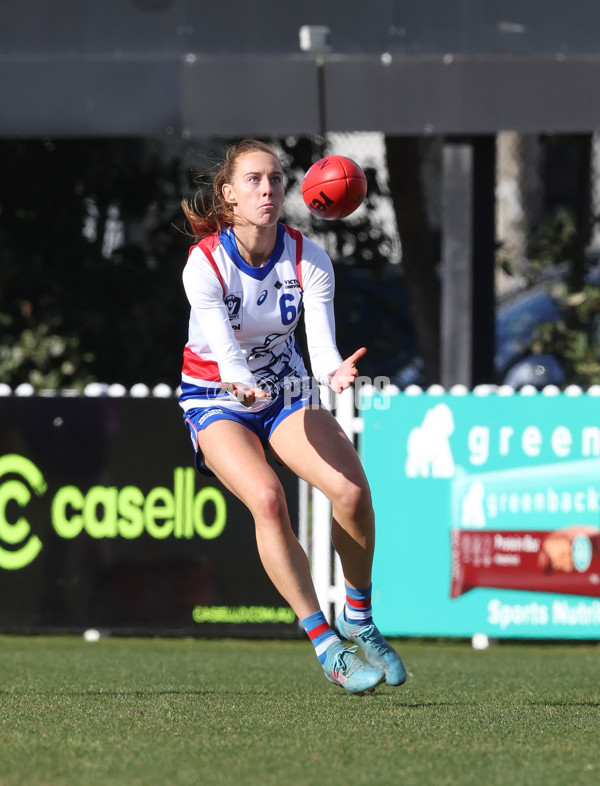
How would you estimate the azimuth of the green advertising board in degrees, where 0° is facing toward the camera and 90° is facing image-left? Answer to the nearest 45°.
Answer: approximately 0°

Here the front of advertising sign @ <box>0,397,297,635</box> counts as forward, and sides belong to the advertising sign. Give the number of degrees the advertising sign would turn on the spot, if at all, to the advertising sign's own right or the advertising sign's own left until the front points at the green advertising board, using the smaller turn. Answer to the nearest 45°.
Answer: approximately 90° to the advertising sign's own left

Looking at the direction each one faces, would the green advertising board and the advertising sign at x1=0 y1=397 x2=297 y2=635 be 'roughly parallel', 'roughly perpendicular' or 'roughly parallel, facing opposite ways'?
roughly parallel

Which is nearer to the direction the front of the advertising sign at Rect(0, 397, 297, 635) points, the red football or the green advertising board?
the red football

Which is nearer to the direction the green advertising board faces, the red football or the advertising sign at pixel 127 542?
the red football

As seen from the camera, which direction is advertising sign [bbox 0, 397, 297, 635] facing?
toward the camera

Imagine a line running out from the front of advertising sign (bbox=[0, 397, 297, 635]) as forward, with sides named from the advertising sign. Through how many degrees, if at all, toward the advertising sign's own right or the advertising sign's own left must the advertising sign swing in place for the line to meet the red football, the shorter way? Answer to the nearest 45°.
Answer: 0° — it already faces it

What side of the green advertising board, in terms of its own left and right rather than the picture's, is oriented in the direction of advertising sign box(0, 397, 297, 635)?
right

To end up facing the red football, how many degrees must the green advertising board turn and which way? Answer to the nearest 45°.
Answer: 0° — it already faces it

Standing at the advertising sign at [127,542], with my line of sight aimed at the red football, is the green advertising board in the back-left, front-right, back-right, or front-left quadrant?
front-left

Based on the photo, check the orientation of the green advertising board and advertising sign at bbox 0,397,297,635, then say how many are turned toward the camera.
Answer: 2
